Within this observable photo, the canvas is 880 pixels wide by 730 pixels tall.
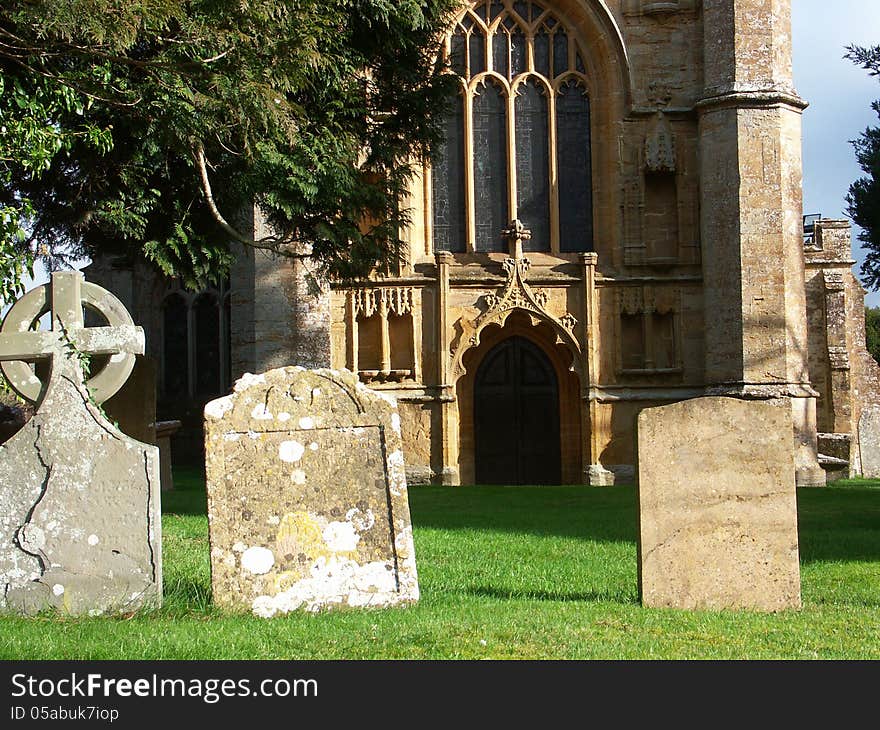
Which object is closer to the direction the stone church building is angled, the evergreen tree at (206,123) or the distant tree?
the evergreen tree

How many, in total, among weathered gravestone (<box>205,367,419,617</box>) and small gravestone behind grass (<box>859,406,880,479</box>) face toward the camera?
2

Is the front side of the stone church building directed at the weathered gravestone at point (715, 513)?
yes

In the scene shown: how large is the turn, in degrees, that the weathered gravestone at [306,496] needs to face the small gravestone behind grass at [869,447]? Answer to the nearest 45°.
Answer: approximately 135° to its left

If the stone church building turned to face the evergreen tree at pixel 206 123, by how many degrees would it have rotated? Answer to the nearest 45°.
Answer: approximately 45° to its right

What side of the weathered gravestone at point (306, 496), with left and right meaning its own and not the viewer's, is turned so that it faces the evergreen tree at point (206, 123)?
back

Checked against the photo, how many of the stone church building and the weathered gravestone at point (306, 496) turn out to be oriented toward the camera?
2
